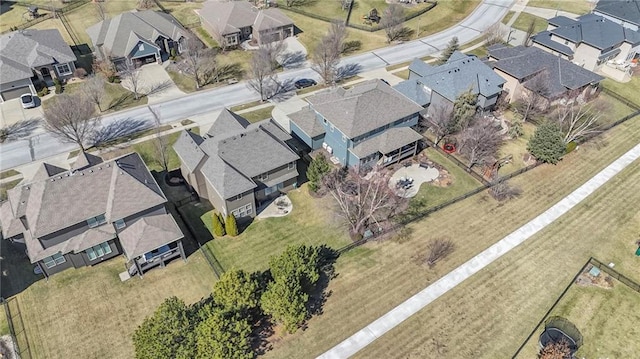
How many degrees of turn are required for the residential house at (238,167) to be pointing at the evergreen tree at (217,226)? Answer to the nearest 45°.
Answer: approximately 90° to its left

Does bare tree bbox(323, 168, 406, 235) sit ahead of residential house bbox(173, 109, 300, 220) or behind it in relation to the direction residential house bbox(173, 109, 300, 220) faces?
behind

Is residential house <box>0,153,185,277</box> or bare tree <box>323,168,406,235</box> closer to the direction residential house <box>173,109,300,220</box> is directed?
the residential house

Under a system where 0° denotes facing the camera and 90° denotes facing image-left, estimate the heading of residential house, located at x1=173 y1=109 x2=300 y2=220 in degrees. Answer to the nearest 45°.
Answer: approximately 135°

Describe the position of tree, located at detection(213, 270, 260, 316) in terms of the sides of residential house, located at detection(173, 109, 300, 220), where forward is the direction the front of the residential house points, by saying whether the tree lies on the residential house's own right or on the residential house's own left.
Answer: on the residential house's own left

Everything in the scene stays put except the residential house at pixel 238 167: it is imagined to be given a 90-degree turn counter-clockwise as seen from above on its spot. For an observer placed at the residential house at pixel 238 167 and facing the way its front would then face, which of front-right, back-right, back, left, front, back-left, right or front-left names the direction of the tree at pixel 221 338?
front-left

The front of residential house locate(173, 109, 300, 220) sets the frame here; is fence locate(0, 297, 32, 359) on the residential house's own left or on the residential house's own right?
on the residential house's own left

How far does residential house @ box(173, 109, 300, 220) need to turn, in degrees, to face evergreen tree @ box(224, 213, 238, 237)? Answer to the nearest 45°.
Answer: approximately 135° to its left

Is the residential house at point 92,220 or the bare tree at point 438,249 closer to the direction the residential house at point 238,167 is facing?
the residential house

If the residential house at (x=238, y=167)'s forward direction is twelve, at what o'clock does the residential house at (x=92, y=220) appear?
the residential house at (x=92, y=220) is roughly at 10 o'clock from the residential house at (x=238, y=167).

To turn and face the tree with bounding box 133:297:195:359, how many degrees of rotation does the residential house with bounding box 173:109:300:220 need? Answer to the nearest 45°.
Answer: approximately 135° to its left
